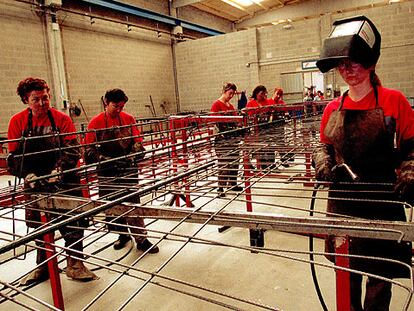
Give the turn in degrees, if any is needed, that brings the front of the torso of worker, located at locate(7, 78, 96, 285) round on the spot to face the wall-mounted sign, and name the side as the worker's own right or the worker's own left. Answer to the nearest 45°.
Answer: approximately 135° to the worker's own left

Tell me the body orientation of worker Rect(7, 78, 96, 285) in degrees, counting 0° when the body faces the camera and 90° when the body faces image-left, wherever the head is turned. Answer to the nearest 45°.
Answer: approximately 0°

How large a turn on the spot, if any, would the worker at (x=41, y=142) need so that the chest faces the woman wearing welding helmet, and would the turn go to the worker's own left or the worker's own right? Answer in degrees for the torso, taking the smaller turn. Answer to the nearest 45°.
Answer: approximately 45° to the worker's own left

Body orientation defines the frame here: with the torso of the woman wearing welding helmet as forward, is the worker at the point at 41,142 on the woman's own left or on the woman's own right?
on the woman's own right

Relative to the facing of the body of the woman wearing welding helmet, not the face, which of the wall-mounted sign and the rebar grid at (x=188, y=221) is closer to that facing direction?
the rebar grid

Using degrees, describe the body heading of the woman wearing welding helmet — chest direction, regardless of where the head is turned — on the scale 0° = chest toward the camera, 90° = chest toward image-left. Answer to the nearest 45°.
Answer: approximately 45°
